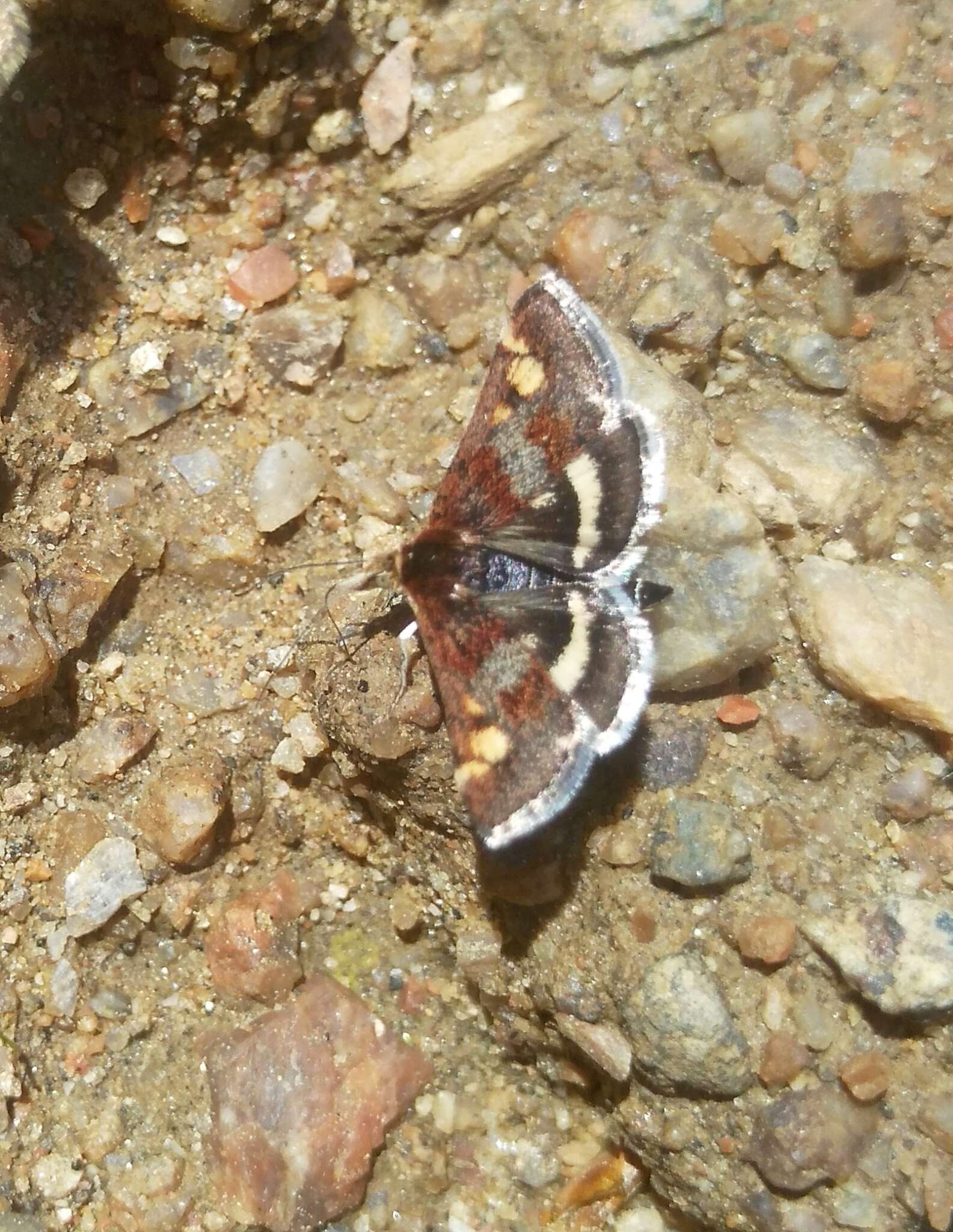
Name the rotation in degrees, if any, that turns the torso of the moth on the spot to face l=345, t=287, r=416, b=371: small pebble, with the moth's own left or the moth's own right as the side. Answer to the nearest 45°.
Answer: approximately 90° to the moth's own right

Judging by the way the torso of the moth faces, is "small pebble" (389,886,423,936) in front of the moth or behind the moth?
in front

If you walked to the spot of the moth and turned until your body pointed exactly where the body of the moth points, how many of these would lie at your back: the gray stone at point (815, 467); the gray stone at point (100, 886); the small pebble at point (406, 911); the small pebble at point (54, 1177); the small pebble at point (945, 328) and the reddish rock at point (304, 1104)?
2

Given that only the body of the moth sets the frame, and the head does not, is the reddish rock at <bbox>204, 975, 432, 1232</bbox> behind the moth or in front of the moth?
in front

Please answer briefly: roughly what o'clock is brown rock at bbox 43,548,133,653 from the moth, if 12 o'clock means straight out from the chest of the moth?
The brown rock is roughly at 1 o'clock from the moth.

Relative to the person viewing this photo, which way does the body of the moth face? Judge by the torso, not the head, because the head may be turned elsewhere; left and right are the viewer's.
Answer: facing to the left of the viewer

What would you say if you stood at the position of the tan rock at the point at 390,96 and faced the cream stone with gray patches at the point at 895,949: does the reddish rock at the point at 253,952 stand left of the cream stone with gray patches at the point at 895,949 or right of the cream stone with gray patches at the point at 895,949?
right

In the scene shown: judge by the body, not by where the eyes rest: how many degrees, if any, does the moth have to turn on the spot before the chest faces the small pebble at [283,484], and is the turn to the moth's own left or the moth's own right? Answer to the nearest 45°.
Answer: approximately 45° to the moth's own right

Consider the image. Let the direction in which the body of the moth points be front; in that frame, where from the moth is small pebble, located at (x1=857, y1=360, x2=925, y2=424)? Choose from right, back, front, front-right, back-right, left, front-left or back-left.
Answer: back

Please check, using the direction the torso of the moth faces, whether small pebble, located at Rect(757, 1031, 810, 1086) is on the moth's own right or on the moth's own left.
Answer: on the moth's own left

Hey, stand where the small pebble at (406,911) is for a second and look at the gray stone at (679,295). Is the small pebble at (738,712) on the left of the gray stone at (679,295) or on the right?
right
